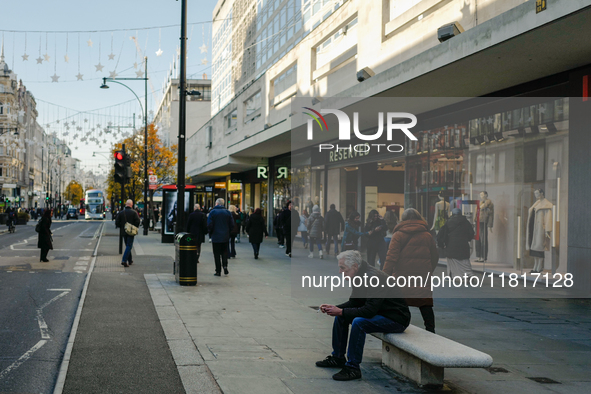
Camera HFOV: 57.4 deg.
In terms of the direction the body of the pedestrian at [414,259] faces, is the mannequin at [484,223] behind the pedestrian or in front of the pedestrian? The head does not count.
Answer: in front

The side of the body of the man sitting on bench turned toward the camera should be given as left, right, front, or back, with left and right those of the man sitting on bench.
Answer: left

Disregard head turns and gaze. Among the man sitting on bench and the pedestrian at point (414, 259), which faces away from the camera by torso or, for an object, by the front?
the pedestrian

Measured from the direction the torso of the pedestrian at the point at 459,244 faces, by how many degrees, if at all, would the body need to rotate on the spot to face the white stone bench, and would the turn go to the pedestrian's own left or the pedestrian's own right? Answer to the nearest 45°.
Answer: approximately 180°

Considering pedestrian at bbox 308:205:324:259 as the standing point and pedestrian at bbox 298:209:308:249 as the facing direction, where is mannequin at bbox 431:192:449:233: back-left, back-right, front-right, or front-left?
back-right

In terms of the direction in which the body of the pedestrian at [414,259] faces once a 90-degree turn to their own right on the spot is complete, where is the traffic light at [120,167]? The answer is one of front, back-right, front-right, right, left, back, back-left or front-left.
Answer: back-left

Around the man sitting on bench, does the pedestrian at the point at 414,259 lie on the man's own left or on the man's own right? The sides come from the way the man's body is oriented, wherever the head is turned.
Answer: on the man's own right

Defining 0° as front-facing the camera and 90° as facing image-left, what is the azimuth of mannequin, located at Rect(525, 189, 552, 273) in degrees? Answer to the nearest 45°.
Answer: approximately 45°

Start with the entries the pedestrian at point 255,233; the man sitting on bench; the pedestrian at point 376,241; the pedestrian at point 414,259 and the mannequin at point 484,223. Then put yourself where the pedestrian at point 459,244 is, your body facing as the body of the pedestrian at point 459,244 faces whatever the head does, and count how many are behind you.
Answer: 2

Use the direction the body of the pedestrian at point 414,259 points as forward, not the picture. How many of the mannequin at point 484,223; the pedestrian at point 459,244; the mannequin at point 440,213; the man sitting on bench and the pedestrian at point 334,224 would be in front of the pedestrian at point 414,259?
4

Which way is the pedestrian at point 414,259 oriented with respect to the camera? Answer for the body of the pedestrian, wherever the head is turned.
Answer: away from the camera

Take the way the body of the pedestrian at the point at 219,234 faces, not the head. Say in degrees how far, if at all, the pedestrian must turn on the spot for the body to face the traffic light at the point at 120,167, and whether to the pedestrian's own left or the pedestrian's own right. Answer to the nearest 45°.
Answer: approximately 45° to the pedestrian's own left

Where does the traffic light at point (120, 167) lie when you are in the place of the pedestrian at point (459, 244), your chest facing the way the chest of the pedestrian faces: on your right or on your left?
on your left

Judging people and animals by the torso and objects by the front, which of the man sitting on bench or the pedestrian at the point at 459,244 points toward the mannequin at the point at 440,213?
the pedestrian

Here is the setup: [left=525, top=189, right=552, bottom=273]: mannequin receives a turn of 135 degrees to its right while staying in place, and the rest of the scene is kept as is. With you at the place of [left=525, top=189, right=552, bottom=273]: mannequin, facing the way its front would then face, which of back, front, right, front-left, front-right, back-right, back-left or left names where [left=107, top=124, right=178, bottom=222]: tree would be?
front-left

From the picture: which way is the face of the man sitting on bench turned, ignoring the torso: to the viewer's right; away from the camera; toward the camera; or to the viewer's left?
to the viewer's left

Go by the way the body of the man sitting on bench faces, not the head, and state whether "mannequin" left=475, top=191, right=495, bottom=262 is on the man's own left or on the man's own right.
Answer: on the man's own right
